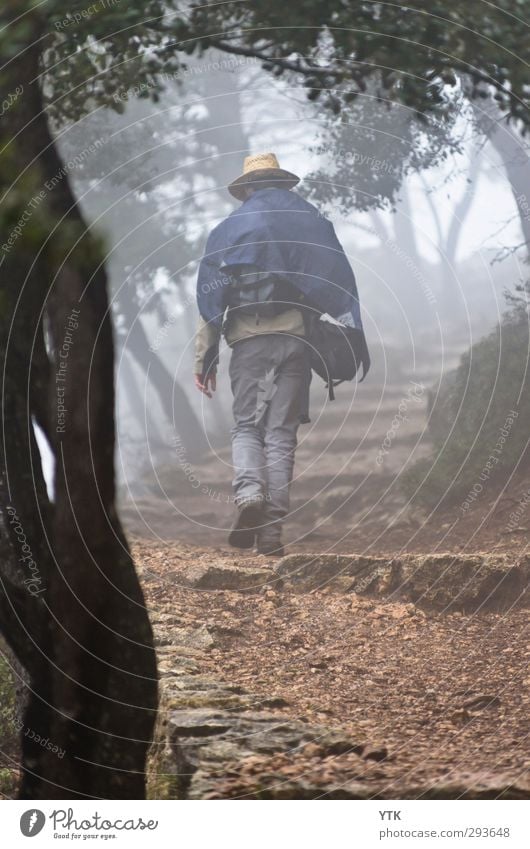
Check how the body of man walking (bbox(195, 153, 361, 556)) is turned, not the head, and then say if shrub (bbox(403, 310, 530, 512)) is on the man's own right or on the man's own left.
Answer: on the man's own right

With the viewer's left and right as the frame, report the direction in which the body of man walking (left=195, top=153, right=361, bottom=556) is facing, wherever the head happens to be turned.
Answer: facing away from the viewer
